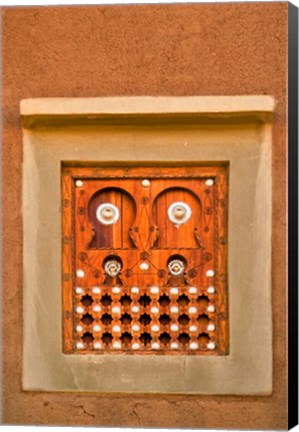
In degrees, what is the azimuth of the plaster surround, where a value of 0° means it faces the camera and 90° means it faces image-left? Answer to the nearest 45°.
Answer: approximately 0°
